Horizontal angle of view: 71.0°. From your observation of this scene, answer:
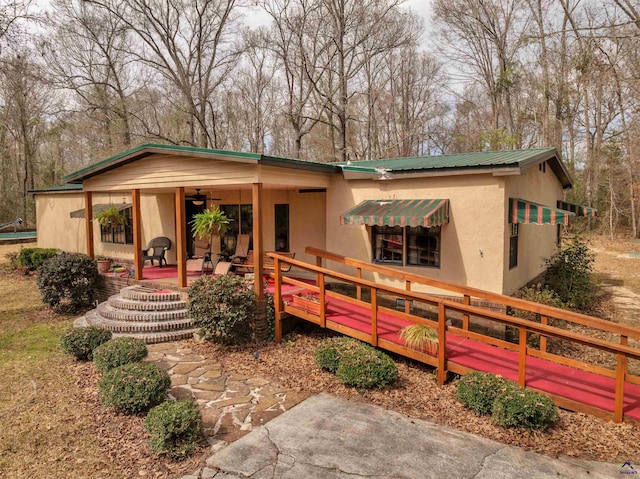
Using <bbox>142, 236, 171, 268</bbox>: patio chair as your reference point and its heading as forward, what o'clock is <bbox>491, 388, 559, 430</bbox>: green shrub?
The green shrub is roughly at 10 o'clock from the patio chair.

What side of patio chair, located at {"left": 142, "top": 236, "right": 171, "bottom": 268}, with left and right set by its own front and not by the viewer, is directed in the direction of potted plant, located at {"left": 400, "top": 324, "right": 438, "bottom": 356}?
left

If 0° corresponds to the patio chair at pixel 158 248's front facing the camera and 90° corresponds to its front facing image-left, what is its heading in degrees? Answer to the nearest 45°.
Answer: approximately 45°

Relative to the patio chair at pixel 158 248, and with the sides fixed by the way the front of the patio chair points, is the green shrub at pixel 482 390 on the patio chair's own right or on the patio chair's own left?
on the patio chair's own left

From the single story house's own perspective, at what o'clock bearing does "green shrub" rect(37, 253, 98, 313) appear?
The green shrub is roughly at 2 o'clock from the single story house.

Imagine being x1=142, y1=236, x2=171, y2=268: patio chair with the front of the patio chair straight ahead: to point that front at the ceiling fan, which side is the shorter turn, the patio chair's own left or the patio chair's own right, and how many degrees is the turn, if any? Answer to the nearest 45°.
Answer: approximately 90° to the patio chair's own left

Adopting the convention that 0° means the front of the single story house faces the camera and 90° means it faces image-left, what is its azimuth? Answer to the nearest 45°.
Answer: approximately 45°

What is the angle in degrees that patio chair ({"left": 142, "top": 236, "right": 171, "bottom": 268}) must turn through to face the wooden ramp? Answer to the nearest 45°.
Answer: approximately 90° to its left
